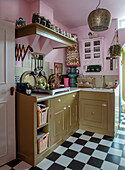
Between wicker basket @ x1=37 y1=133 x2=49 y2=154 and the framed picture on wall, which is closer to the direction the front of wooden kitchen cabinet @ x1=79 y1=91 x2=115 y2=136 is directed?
the wicker basket

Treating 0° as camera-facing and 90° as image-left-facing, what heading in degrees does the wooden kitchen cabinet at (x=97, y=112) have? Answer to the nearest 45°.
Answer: approximately 45°

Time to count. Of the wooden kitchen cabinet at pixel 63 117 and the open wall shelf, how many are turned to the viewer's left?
0

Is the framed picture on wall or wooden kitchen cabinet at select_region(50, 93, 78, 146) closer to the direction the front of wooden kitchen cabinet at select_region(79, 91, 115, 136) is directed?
the wooden kitchen cabinet

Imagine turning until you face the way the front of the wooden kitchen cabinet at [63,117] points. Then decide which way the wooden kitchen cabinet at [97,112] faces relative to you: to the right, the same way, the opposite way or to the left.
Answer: to the right

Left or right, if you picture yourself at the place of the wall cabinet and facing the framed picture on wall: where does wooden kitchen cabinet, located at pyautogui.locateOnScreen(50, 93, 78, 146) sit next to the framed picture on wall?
left
